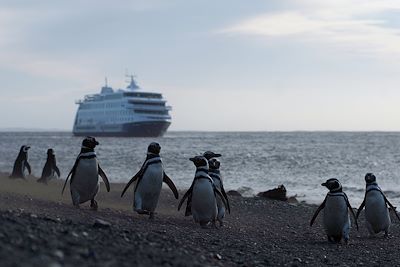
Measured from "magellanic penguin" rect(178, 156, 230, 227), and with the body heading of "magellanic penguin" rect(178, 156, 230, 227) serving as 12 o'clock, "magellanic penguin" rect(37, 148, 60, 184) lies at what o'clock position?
"magellanic penguin" rect(37, 148, 60, 184) is roughly at 5 o'clock from "magellanic penguin" rect(178, 156, 230, 227).

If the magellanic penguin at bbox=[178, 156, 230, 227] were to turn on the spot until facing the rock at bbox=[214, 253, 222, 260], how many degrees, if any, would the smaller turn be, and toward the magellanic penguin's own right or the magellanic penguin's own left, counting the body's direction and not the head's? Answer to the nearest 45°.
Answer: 0° — it already faces it

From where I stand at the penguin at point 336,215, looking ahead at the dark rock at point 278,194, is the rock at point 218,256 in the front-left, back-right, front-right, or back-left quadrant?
back-left

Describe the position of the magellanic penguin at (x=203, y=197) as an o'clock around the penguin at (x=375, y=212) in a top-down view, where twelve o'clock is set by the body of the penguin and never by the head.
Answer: The magellanic penguin is roughly at 2 o'clock from the penguin.

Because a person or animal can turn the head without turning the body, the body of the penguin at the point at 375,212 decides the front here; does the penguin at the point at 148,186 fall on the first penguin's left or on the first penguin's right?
on the first penguin's right

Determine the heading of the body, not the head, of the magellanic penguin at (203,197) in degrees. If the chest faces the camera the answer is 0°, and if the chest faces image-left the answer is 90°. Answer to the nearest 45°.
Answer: approximately 0°

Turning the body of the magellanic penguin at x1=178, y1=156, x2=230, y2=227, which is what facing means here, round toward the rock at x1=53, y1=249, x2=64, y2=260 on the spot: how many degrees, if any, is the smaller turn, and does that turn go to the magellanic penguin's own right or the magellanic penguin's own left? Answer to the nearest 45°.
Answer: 0° — it already faces it

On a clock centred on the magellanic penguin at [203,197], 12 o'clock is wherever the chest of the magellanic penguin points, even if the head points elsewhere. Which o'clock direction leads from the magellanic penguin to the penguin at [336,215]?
The penguin is roughly at 9 o'clock from the magellanic penguin.

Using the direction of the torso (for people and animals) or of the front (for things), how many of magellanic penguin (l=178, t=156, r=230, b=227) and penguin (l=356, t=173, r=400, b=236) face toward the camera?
2

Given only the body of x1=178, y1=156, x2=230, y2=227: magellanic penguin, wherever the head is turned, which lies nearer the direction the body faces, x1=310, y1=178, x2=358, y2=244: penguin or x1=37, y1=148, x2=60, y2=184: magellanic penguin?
the penguin
